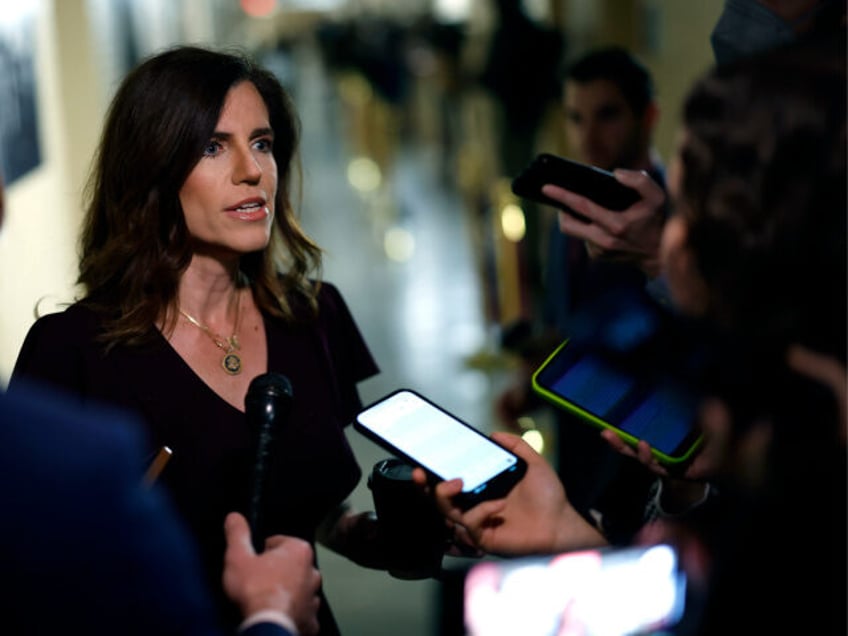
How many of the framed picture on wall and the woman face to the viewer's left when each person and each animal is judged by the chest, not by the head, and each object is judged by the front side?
0

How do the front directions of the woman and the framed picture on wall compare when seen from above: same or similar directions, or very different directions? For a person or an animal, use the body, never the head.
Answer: same or similar directions

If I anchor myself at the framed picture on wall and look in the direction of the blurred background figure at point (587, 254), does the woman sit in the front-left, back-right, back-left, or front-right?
front-right

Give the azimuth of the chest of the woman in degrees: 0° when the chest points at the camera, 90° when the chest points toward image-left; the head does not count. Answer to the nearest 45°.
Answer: approximately 315°

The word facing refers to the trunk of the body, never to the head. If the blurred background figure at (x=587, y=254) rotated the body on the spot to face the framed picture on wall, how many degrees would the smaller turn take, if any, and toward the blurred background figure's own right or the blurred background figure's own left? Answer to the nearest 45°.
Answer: approximately 45° to the blurred background figure's own right

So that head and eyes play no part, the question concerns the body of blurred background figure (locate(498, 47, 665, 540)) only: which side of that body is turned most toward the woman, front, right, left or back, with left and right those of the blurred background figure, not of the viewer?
front

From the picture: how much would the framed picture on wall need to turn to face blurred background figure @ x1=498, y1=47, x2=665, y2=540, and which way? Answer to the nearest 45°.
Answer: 0° — it already faces them

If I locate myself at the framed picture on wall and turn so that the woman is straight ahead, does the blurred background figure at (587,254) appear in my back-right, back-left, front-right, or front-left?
front-left

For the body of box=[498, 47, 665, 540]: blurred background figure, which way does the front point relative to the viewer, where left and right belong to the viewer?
facing the viewer and to the left of the viewer

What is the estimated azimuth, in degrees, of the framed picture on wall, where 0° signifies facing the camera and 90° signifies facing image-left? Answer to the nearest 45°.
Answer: approximately 315°

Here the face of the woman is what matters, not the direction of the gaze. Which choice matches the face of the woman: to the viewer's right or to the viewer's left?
to the viewer's right

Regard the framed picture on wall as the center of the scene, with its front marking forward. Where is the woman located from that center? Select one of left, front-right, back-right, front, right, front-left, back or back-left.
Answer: front-right
